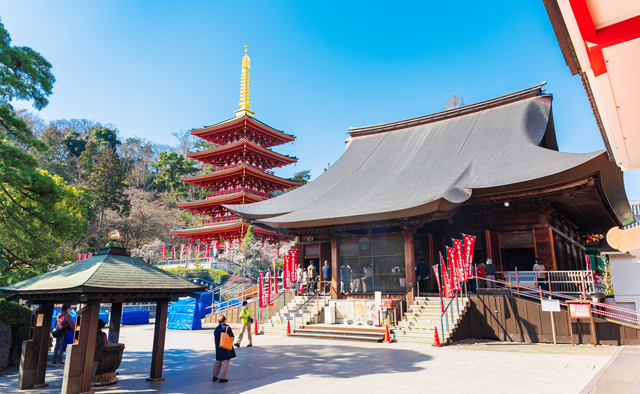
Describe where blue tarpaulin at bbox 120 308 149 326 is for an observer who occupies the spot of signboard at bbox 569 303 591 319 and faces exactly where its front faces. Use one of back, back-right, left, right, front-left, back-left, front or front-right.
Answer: right

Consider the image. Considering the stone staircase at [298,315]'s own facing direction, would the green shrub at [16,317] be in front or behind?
in front

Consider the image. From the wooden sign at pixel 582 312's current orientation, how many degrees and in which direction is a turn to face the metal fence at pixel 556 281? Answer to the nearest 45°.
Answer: approximately 180°

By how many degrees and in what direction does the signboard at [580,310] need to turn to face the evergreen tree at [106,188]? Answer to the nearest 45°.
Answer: approximately 90° to its right

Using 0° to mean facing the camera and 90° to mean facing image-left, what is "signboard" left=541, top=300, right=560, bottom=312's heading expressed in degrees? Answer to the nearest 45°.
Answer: approximately 0°

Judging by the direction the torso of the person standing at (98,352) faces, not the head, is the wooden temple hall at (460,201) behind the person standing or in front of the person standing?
in front

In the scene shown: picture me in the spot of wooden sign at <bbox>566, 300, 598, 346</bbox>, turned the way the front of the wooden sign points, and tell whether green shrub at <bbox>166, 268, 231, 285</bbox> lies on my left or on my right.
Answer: on my right

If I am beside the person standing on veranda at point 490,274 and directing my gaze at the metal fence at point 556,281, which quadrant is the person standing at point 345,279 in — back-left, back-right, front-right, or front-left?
back-left

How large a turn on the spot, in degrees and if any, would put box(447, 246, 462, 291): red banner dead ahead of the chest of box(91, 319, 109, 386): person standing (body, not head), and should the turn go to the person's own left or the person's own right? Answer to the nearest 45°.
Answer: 0° — they already face it

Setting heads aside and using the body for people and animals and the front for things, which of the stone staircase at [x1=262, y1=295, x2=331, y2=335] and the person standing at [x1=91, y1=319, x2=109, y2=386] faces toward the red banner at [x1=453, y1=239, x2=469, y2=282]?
the person standing

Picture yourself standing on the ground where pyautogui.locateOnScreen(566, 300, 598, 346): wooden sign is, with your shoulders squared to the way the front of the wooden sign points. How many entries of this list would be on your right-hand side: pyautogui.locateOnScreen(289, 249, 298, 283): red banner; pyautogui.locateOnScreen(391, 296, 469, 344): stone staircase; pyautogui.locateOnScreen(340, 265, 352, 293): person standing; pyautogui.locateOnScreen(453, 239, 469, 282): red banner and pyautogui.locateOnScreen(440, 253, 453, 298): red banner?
5

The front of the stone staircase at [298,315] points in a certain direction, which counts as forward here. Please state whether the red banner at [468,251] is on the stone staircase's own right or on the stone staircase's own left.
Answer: on the stone staircase's own left

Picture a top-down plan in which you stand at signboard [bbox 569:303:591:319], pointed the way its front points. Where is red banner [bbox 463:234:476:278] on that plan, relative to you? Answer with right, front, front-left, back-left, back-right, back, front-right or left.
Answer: right

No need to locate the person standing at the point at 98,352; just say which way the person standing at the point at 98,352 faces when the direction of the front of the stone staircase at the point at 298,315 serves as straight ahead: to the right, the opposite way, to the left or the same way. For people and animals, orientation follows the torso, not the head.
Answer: the opposite way

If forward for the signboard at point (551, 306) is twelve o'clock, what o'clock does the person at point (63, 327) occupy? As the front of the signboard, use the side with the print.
The person is roughly at 2 o'clock from the signboard.
